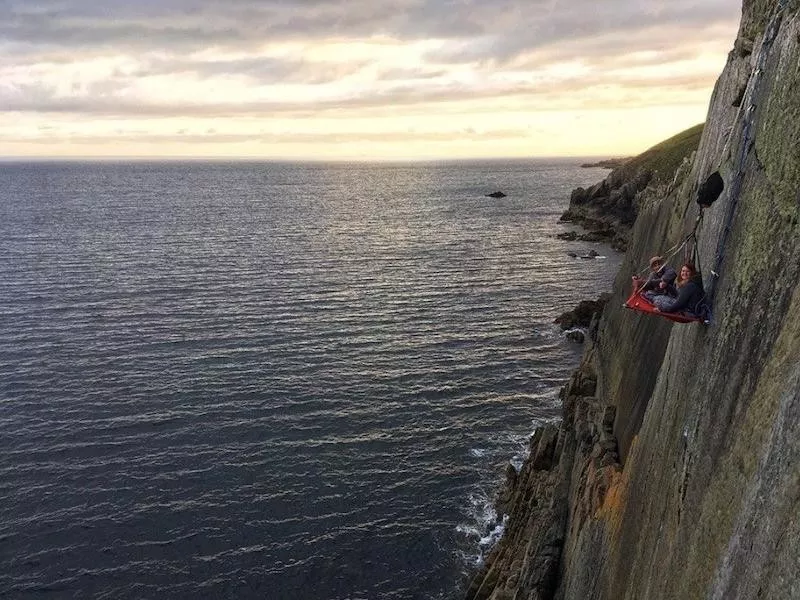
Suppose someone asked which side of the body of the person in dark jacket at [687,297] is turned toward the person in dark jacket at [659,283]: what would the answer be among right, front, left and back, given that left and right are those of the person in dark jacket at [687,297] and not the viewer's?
right
